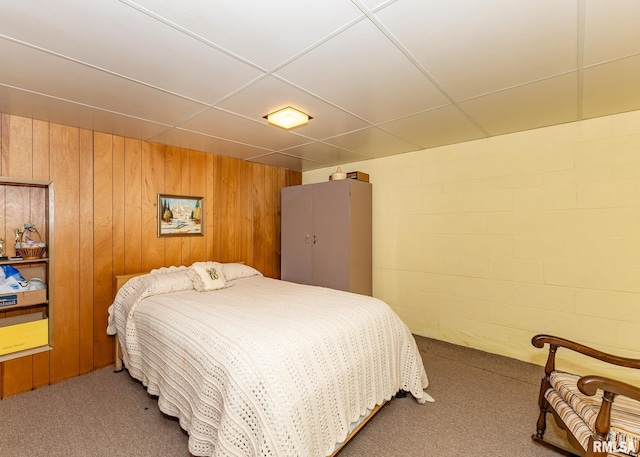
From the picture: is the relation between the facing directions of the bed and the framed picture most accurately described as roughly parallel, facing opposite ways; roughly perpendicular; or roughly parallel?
roughly parallel

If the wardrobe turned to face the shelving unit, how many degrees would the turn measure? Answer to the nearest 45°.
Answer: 0° — it already faces it

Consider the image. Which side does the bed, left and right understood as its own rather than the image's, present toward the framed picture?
back

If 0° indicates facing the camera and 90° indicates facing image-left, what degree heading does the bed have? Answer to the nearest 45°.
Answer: approximately 315°

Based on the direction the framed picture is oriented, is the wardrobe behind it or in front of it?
in front

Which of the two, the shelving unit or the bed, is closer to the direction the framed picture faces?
the bed

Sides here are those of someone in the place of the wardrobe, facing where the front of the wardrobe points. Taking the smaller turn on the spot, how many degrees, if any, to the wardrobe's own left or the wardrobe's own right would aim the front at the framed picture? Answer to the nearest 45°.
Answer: approximately 45° to the wardrobe's own right

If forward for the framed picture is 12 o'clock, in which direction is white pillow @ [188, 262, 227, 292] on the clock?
The white pillow is roughly at 11 o'clock from the framed picture.

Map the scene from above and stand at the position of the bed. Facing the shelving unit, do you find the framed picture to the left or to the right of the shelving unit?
right

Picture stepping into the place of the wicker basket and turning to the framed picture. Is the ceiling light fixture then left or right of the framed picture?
right

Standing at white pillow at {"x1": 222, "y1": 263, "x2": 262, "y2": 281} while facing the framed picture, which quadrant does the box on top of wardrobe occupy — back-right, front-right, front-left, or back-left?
back-right

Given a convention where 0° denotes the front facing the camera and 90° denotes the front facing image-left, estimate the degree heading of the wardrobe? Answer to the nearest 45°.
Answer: approximately 45°

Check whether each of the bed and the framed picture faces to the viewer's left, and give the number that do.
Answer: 0

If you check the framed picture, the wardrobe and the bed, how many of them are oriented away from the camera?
0

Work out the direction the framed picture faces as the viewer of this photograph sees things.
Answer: facing the viewer and to the right of the viewer
